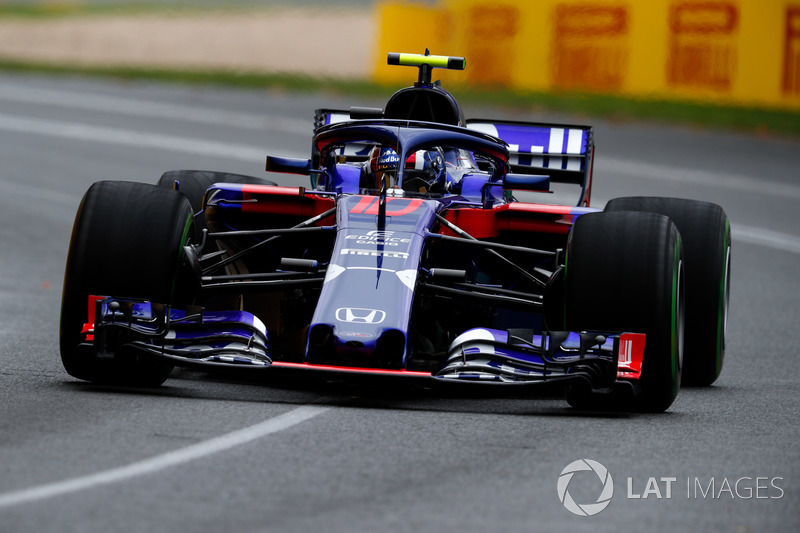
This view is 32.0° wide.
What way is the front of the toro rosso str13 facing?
toward the camera

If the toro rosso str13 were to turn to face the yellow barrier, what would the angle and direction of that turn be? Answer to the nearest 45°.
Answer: approximately 180°
